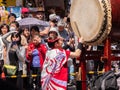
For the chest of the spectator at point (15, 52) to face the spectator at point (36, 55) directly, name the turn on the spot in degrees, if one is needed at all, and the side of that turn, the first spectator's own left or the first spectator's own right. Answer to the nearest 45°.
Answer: approximately 45° to the first spectator's own left

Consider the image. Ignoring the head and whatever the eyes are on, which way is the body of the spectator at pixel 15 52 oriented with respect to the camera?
toward the camera

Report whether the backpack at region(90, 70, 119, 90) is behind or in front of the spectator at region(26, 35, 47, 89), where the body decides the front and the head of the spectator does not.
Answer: in front

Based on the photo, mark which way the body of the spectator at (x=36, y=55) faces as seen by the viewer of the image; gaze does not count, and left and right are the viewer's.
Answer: facing the viewer

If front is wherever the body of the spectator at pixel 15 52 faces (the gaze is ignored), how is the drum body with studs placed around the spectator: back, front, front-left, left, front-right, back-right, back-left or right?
front-left
